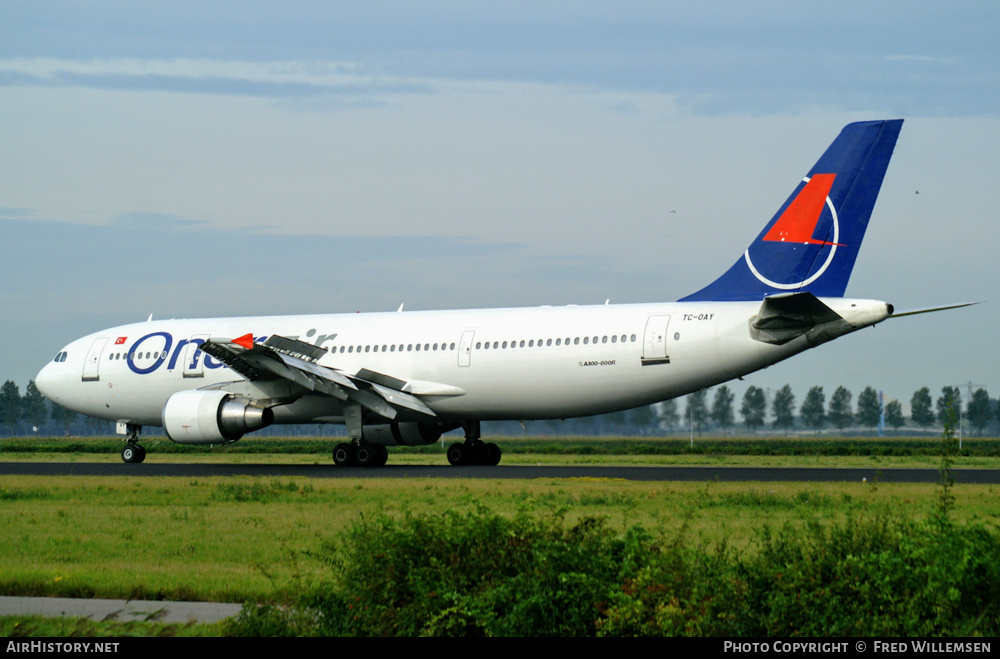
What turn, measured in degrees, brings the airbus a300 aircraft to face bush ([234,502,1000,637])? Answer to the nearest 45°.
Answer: approximately 135° to its left

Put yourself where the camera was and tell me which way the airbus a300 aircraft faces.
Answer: facing away from the viewer and to the left of the viewer
